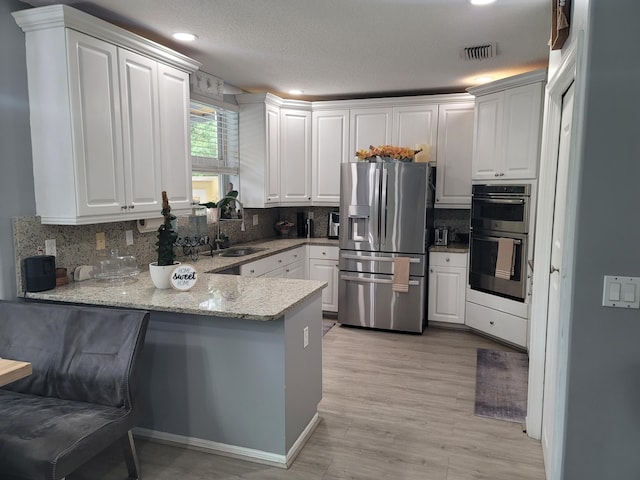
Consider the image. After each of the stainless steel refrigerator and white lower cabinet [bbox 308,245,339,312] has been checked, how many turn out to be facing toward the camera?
2

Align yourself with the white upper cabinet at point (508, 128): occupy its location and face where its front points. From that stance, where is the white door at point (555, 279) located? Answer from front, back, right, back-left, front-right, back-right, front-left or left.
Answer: front-left

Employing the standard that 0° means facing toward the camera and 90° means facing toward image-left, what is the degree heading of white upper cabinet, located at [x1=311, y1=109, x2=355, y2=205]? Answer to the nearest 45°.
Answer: approximately 0°

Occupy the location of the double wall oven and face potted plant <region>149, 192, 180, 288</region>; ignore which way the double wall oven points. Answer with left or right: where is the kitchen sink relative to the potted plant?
right

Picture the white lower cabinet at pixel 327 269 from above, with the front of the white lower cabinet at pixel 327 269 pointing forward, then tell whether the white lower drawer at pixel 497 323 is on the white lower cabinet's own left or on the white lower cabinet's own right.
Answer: on the white lower cabinet's own left

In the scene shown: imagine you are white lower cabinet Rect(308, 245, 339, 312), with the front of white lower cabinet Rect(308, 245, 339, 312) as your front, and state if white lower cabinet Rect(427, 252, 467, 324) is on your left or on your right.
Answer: on your left

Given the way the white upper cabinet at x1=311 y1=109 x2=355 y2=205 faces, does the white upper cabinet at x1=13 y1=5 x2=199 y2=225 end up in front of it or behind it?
in front

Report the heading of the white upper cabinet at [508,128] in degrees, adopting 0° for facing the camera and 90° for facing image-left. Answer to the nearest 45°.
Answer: approximately 45°

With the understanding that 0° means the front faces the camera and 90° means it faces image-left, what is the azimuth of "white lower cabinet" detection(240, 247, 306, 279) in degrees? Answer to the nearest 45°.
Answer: approximately 315°

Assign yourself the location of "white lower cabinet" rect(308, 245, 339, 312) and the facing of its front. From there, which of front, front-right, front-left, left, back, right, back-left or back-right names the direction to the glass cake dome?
front-right
